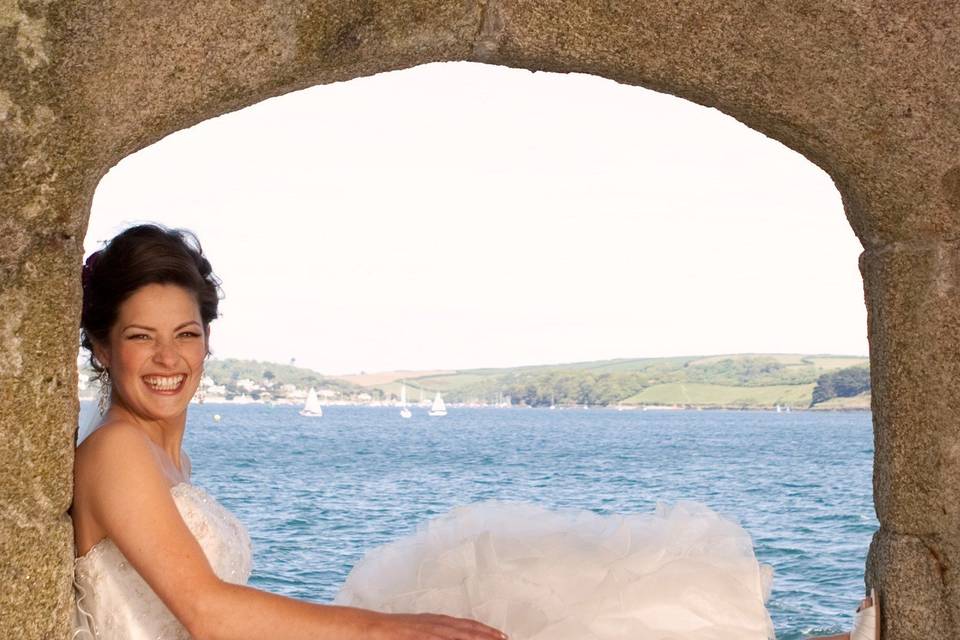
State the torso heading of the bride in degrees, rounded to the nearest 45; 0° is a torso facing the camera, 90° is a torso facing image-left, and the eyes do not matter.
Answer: approximately 270°
